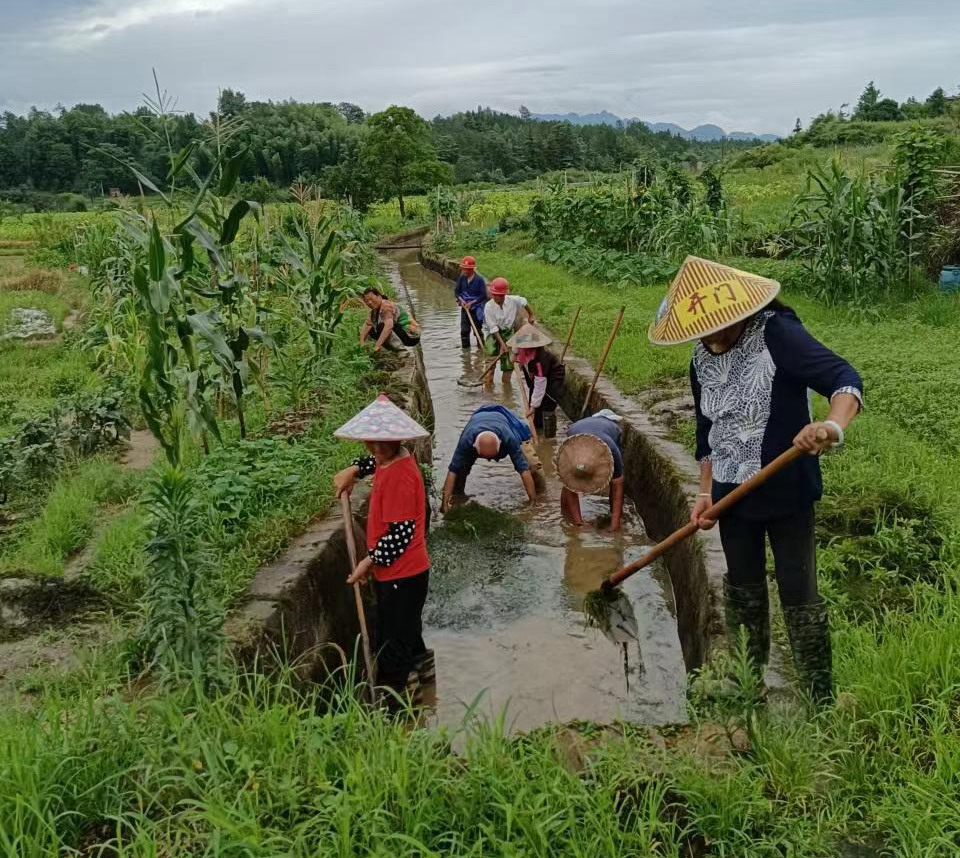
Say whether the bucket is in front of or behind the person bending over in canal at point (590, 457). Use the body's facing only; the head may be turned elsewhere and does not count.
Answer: behind

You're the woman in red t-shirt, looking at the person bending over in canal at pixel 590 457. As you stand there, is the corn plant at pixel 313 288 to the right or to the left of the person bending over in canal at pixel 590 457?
left

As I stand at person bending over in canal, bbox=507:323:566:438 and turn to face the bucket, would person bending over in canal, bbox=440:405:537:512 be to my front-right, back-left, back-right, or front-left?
back-right

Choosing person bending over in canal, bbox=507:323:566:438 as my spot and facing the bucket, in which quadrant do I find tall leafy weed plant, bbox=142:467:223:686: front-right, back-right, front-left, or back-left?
back-right

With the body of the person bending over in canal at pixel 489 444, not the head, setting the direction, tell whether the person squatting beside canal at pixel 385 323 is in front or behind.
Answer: behind

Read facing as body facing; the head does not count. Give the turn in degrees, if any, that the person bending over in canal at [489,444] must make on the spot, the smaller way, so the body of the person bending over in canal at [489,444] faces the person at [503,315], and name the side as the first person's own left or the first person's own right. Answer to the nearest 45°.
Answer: approximately 180°

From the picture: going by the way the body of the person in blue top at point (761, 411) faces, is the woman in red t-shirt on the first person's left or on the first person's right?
on the first person's right
